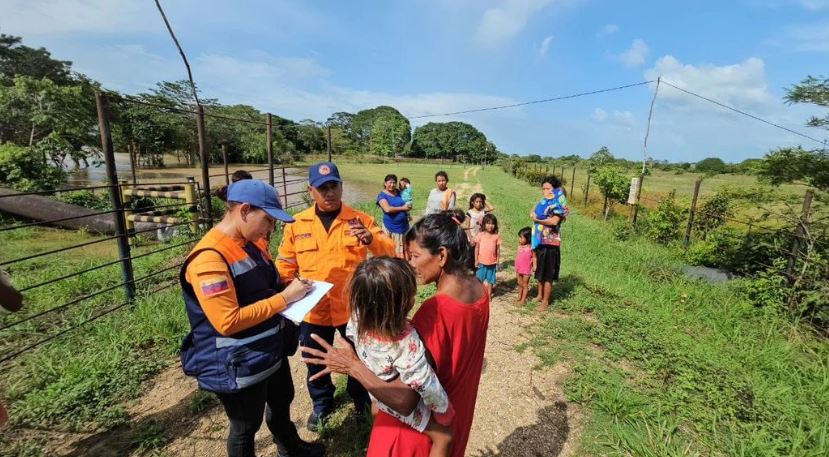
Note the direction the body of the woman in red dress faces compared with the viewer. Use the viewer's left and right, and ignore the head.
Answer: facing away from the viewer and to the left of the viewer

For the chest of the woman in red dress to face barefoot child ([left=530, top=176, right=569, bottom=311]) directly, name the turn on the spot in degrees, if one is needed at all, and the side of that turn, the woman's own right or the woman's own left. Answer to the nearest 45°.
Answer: approximately 90° to the woman's own right

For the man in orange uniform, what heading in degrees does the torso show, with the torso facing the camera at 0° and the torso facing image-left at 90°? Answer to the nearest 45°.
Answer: approximately 0°

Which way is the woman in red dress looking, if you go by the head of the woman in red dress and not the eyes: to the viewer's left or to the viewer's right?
to the viewer's left

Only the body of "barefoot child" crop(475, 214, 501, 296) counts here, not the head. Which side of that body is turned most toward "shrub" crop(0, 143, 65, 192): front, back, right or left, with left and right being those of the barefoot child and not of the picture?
right

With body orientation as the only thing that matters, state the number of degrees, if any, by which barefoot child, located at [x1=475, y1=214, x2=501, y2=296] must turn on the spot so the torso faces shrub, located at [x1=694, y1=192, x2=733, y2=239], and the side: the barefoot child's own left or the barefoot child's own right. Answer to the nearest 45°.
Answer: approximately 135° to the barefoot child's own left

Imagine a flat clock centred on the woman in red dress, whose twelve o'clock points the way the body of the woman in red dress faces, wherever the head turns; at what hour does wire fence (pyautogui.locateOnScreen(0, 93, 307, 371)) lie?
The wire fence is roughly at 12 o'clock from the woman in red dress.

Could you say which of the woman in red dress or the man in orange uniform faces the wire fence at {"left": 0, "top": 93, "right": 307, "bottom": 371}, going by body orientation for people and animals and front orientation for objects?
the woman in red dress

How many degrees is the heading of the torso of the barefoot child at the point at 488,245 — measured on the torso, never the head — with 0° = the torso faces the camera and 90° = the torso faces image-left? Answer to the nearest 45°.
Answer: approximately 0°

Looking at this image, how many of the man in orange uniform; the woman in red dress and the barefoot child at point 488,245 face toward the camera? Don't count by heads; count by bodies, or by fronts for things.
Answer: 2

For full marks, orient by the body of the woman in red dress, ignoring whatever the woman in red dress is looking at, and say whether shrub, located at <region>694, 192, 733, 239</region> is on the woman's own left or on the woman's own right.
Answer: on the woman's own right

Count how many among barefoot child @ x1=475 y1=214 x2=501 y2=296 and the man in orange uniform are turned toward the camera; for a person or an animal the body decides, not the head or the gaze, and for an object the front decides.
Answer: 2

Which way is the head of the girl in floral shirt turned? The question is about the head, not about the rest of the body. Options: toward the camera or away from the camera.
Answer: away from the camera
